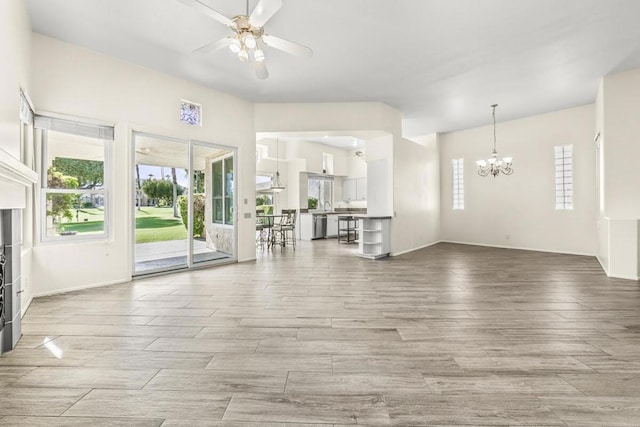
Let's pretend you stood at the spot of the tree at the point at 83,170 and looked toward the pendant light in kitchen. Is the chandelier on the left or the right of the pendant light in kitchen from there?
right

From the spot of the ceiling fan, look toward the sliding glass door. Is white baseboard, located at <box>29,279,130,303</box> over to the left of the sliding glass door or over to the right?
left

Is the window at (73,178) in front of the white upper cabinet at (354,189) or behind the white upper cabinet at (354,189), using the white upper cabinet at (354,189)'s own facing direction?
in front

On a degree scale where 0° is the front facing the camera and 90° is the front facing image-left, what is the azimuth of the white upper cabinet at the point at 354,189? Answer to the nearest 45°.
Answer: approximately 0°

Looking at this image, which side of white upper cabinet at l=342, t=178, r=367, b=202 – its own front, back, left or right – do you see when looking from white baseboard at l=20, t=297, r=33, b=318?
front

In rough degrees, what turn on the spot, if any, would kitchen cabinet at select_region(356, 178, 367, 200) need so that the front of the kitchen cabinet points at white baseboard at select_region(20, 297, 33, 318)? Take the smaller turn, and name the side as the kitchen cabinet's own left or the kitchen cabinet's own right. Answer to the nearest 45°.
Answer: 0° — it already faces it

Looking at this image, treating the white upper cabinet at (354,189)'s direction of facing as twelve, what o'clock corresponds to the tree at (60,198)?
The tree is roughly at 1 o'clock from the white upper cabinet.

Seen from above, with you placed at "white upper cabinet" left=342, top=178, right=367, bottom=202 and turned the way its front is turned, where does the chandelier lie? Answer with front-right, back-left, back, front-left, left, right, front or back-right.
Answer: front-left

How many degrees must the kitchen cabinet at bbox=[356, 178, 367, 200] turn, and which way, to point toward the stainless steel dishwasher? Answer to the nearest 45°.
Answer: approximately 45° to its right

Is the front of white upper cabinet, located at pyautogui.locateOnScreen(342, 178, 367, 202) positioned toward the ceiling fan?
yes

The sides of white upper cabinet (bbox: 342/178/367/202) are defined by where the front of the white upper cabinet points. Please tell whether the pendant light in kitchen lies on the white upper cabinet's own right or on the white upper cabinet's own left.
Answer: on the white upper cabinet's own right
